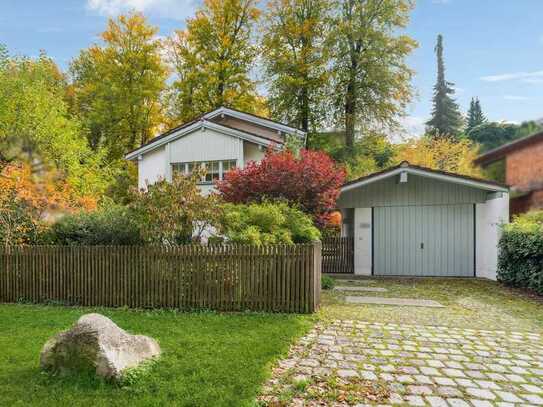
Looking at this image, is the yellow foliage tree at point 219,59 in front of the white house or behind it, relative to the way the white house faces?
behind

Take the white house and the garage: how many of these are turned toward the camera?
2

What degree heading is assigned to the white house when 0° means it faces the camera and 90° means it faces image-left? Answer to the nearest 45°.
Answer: approximately 0°

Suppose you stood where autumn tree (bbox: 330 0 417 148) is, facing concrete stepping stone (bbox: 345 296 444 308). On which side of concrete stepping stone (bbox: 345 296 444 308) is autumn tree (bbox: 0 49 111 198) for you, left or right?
right

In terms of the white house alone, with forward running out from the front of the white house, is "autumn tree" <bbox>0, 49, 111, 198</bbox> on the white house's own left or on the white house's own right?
on the white house's own right

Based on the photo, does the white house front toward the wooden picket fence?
yes

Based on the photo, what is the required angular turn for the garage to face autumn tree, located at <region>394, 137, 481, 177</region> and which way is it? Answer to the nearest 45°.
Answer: approximately 180°
